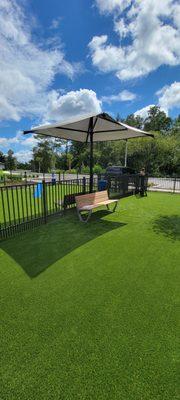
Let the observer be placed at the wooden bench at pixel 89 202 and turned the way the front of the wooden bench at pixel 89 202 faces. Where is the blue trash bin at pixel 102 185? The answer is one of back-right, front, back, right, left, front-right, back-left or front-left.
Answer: back-left
